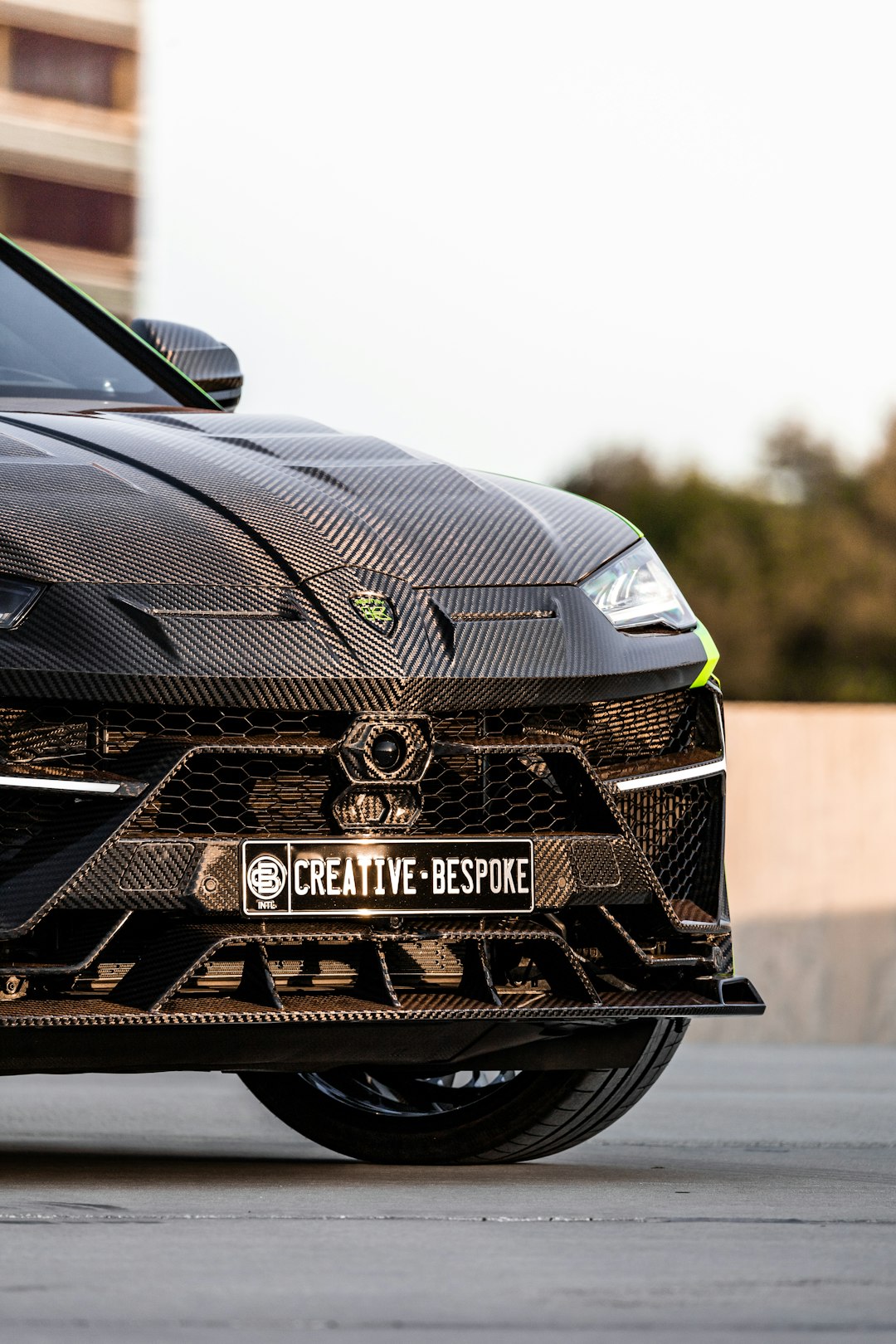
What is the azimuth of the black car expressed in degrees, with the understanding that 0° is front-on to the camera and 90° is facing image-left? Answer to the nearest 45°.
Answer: approximately 315°
